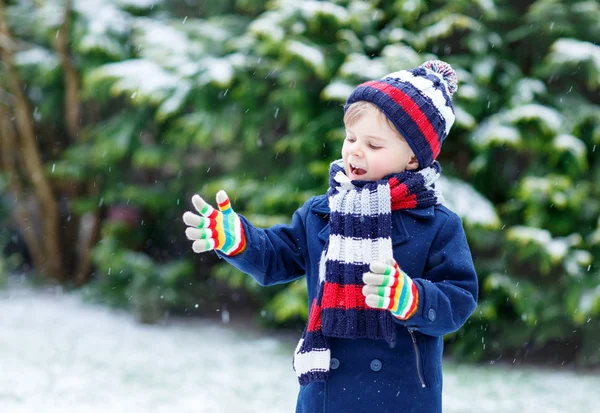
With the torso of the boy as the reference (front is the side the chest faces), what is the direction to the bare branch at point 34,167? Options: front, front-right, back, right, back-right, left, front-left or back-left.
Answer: right

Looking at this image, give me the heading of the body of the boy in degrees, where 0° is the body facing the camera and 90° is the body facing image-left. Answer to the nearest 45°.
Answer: approximately 45°

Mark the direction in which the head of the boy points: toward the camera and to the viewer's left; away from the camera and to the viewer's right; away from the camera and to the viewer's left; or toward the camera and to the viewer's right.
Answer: toward the camera and to the viewer's left
